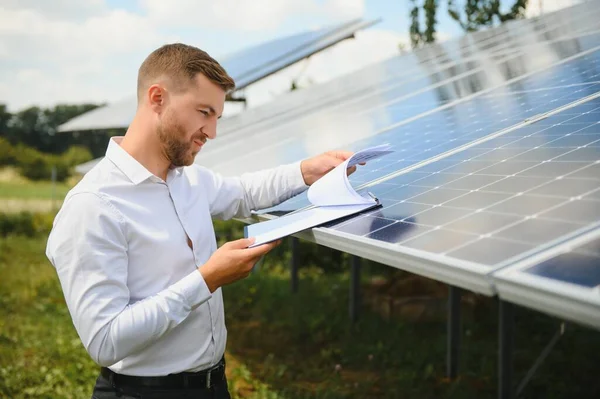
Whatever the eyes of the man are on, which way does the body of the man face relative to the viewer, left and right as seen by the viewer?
facing the viewer and to the right of the viewer

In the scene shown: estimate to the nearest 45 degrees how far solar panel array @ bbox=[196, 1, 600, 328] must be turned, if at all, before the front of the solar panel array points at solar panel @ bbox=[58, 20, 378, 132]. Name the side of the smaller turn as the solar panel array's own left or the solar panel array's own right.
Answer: approximately 135° to the solar panel array's own right

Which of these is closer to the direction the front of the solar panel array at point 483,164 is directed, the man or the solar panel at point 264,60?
the man

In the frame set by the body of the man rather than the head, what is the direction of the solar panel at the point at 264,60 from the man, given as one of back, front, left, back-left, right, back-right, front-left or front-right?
back-left

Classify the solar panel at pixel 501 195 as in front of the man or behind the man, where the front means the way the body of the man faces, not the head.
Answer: in front

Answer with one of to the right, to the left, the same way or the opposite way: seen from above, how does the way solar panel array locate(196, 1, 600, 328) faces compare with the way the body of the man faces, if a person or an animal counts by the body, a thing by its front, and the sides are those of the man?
to the right

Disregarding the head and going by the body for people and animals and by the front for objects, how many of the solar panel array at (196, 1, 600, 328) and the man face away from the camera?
0

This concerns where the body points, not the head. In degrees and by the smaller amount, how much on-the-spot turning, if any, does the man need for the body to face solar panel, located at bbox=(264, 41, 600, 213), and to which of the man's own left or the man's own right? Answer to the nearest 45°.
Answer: approximately 90° to the man's own left

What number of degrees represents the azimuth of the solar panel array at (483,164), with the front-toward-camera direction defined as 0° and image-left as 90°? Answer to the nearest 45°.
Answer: approximately 45°

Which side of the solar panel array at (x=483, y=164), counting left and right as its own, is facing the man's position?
front

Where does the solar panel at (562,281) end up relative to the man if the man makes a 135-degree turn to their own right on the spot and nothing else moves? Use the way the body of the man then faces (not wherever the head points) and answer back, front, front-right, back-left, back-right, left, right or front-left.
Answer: back-left
